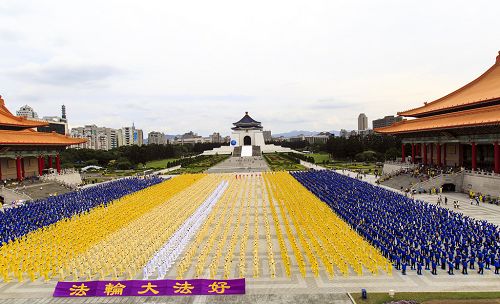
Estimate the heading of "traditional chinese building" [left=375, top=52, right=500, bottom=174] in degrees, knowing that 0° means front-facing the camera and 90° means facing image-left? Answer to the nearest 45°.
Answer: approximately 45°

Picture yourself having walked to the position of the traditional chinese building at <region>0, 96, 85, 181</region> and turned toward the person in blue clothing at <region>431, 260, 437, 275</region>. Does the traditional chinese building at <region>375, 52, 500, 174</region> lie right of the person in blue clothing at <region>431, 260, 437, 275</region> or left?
left

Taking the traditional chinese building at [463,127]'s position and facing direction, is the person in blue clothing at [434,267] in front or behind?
in front

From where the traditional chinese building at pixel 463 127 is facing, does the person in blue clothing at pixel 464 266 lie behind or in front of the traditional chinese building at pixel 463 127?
in front

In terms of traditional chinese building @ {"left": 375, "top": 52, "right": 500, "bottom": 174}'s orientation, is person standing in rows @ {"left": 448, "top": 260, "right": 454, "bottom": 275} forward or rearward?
forward
